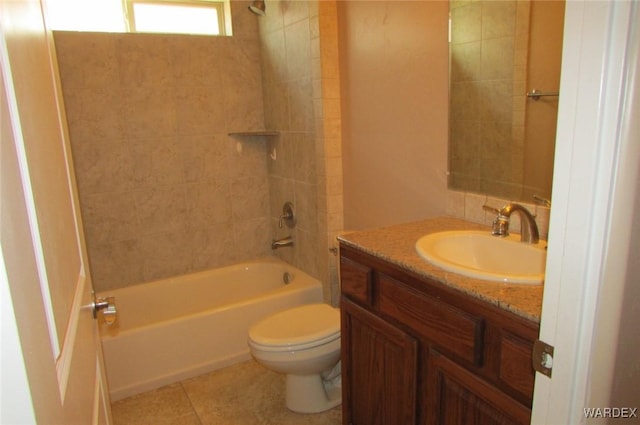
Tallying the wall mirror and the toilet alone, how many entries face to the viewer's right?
0

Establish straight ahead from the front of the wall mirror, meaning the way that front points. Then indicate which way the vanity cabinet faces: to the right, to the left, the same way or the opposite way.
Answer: the same way

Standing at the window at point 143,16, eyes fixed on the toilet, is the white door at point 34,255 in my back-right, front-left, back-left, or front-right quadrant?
front-right

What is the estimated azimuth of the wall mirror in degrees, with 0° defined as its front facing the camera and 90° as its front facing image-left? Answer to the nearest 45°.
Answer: approximately 45°

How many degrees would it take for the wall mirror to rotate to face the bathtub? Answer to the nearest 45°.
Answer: approximately 45° to its right

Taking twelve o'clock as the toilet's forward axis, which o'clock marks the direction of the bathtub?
The bathtub is roughly at 3 o'clock from the toilet.

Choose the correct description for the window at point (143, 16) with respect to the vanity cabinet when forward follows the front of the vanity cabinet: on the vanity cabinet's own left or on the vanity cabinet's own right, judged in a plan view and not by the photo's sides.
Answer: on the vanity cabinet's own right

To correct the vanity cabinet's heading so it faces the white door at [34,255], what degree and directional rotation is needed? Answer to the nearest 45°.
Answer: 0° — it already faces it

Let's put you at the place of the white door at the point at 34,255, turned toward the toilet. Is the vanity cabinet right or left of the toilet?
right

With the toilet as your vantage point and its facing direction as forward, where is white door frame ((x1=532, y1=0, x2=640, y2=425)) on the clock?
The white door frame is roughly at 10 o'clock from the toilet.

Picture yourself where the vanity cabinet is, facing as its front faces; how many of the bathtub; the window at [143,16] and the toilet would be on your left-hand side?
0

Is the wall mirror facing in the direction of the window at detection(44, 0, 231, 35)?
no

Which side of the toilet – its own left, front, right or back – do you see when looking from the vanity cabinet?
left

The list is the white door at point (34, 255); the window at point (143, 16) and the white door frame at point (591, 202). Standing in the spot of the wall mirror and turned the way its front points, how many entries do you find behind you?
0
